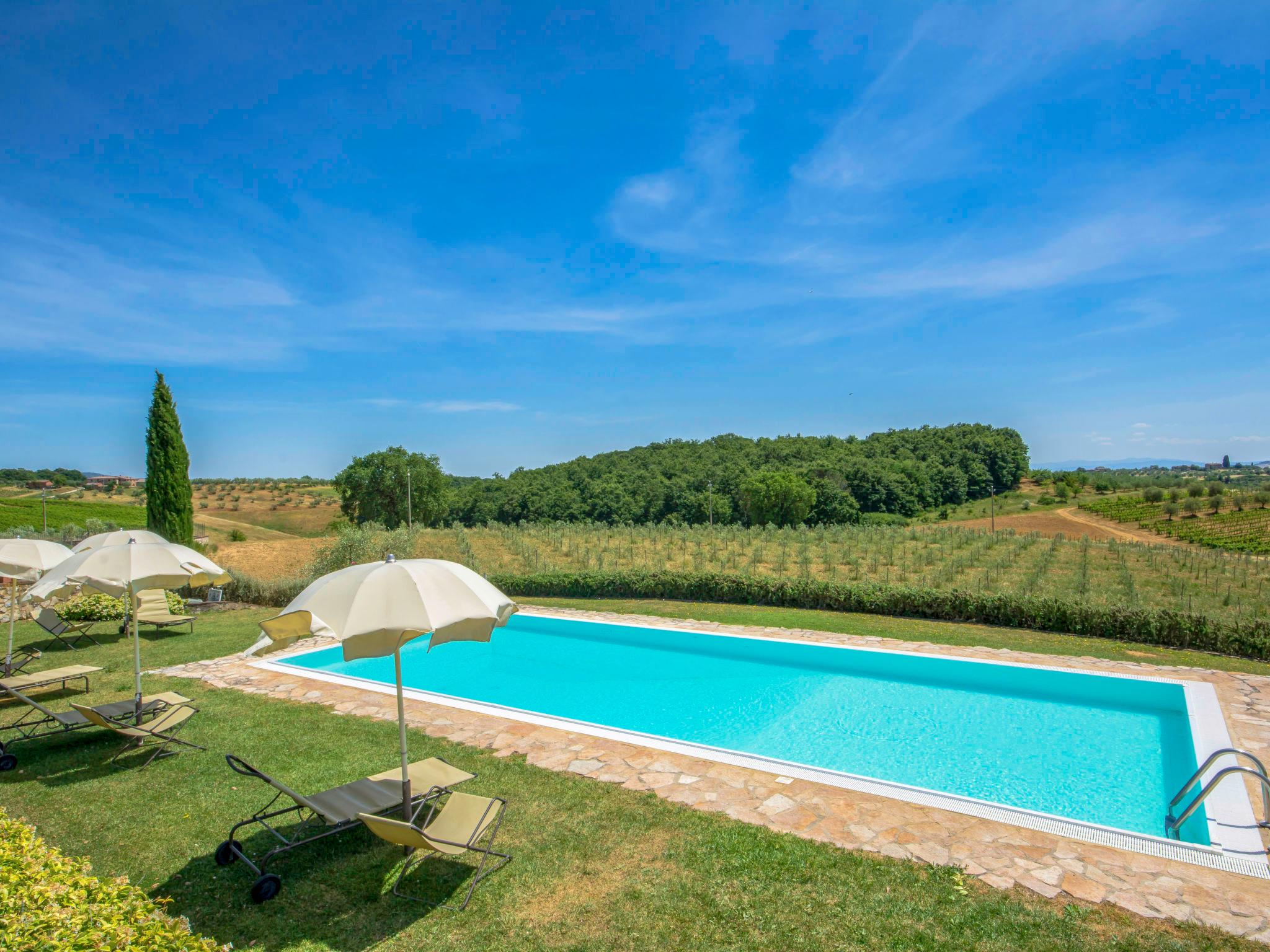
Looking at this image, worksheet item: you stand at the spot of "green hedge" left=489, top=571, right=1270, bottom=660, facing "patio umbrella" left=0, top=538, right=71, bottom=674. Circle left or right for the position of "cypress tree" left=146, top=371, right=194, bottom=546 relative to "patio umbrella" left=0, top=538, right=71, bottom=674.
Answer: right

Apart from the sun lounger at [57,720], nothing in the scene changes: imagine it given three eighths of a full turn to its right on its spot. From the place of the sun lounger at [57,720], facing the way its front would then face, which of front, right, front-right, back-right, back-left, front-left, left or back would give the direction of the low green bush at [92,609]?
back

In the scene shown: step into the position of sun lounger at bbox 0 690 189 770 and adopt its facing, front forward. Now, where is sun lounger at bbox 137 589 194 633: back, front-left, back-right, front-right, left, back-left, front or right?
front-left

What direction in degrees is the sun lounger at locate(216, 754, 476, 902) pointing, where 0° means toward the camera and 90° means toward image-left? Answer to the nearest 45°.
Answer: approximately 225°

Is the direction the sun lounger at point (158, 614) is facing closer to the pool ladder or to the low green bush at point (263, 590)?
the pool ladder

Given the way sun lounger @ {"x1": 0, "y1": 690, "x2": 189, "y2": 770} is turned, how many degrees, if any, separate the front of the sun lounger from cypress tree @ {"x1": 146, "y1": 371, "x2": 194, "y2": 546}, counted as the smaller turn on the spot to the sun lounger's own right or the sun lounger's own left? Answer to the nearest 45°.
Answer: approximately 45° to the sun lounger's own left

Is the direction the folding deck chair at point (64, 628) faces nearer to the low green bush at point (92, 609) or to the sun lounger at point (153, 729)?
the sun lounger

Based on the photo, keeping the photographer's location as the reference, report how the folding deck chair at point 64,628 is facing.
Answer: facing the viewer and to the right of the viewer

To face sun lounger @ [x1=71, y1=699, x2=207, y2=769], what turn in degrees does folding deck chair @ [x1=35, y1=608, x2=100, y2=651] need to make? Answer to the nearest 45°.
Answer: approximately 45° to its right

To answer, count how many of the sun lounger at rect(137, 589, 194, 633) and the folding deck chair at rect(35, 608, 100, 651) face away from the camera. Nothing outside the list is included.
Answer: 0

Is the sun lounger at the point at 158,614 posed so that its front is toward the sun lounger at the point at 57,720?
no

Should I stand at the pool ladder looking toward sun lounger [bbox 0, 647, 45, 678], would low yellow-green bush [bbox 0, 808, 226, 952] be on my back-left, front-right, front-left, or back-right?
front-left

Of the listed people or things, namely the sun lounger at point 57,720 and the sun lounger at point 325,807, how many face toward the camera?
0

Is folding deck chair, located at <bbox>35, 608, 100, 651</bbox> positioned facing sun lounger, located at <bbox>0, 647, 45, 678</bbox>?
no

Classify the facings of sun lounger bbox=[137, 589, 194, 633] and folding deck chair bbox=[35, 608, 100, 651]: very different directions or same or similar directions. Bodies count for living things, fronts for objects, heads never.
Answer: same or similar directions

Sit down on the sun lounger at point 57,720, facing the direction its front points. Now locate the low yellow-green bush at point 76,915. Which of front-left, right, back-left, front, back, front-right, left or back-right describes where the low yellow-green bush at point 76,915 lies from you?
back-right

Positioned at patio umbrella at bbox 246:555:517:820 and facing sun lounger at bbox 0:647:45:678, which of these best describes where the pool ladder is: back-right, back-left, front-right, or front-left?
back-right

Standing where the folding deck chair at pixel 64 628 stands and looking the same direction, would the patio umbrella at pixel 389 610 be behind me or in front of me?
in front
